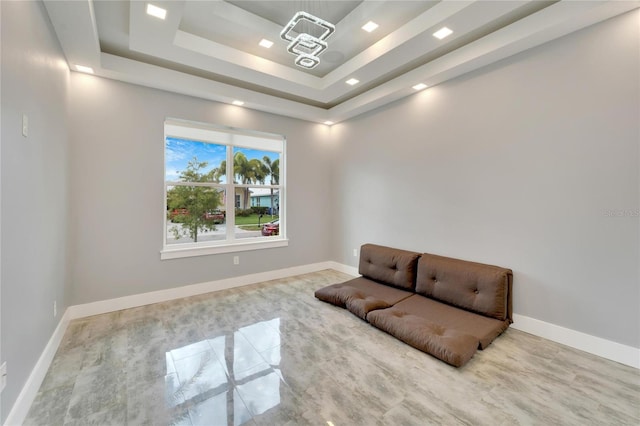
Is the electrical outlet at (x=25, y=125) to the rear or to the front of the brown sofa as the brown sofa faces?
to the front

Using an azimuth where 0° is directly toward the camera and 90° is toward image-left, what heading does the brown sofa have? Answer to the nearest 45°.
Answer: approximately 45°

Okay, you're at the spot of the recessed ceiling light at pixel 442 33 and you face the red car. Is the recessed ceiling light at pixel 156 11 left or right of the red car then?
left

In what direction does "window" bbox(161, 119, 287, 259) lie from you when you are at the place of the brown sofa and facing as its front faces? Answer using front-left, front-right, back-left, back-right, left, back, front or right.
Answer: front-right

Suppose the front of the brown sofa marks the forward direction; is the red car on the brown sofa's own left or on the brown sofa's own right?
on the brown sofa's own right
